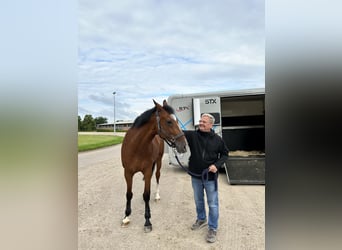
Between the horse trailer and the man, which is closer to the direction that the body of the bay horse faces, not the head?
the man

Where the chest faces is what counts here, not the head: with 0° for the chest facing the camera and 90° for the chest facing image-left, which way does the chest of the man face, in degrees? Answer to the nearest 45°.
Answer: approximately 0°

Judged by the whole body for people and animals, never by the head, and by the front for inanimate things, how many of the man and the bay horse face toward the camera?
2

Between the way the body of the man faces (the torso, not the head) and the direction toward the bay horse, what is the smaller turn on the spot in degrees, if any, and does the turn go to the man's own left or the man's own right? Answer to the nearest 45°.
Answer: approximately 90° to the man's own right

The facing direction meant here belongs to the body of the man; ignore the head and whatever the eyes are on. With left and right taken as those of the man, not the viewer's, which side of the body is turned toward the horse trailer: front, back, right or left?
back

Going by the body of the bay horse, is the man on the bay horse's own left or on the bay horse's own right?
on the bay horse's own left

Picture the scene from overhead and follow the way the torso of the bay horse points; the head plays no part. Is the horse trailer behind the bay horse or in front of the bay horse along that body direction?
behind
